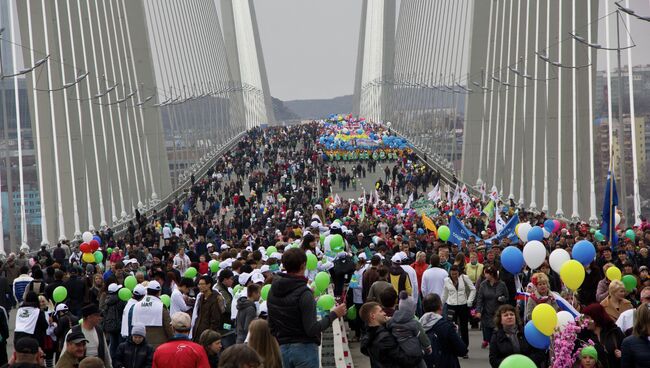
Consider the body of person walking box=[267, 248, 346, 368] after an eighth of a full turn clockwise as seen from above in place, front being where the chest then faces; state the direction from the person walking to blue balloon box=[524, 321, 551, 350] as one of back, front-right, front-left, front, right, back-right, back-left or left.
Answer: front

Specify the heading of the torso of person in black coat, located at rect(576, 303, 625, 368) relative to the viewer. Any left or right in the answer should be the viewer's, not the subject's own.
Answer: facing the viewer and to the left of the viewer

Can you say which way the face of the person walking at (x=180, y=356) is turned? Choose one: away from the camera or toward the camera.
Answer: away from the camera

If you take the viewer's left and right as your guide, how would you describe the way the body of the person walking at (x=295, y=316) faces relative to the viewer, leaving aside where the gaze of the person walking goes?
facing away from the viewer and to the right of the viewer

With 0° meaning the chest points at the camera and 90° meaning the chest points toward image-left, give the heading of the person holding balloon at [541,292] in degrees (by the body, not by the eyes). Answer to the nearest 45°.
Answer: approximately 0°

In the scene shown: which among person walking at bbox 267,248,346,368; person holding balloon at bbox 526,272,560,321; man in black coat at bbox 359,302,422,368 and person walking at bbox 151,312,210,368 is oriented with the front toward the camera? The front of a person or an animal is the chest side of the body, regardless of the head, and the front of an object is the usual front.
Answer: the person holding balloon

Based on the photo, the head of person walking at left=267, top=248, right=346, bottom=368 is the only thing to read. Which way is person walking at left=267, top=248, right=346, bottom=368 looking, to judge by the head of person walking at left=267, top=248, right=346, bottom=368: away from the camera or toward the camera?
away from the camera

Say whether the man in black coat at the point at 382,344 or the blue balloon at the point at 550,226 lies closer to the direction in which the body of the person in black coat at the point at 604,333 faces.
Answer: the man in black coat

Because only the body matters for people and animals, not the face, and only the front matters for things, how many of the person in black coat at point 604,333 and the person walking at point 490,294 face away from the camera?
0

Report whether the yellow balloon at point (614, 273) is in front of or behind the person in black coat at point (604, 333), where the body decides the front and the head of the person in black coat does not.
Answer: behind

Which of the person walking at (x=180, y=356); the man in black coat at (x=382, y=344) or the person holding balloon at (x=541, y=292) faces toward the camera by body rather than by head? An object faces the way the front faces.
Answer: the person holding balloon
